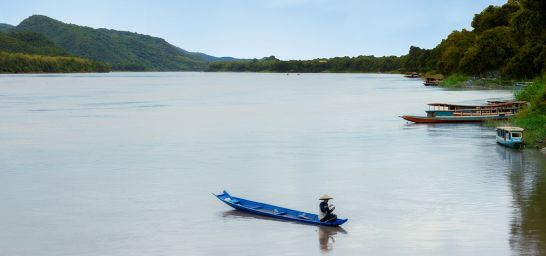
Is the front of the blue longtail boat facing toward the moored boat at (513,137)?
no
